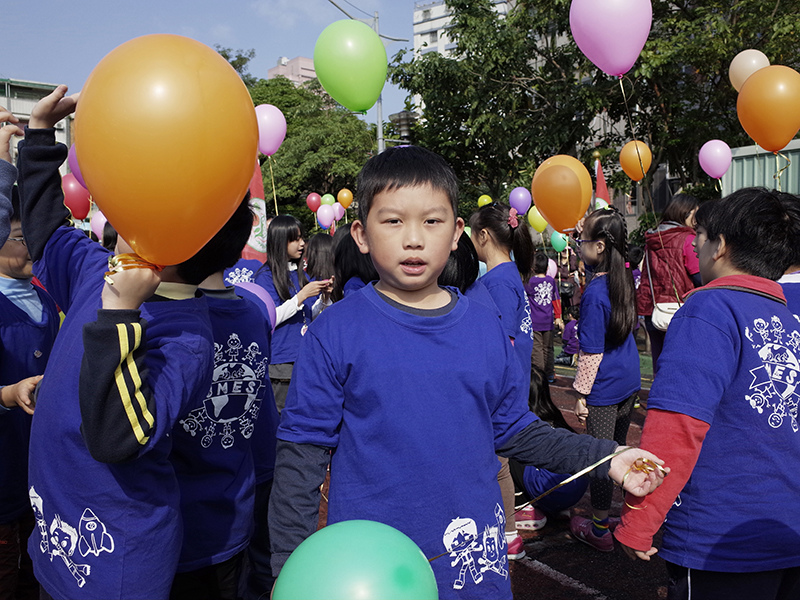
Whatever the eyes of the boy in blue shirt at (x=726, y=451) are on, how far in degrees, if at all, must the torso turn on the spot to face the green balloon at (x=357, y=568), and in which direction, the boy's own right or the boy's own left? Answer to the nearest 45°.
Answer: approximately 90° to the boy's own left

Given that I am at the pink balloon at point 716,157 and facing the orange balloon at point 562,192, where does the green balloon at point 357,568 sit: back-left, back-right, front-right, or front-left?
front-left

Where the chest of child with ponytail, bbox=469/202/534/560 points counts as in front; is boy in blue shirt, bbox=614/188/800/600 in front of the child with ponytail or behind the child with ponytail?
behind

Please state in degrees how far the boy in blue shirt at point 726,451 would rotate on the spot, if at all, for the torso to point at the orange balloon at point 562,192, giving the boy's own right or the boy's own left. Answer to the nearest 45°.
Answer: approximately 45° to the boy's own right

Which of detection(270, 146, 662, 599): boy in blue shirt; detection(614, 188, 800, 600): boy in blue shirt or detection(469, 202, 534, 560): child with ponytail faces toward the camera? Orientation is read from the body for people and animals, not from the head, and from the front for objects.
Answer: detection(270, 146, 662, 599): boy in blue shirt

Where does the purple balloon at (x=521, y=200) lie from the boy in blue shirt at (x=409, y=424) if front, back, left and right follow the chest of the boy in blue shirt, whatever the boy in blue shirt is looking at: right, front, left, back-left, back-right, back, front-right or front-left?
back

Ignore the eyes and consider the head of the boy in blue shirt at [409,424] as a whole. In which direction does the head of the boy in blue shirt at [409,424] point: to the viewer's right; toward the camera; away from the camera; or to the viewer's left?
toward the camera

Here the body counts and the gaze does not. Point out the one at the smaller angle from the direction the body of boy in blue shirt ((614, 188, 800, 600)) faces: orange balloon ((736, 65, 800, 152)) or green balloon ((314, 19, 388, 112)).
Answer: the green balloon

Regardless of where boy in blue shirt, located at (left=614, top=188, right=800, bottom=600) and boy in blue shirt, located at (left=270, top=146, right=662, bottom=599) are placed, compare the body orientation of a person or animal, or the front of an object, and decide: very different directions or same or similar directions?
very different directions

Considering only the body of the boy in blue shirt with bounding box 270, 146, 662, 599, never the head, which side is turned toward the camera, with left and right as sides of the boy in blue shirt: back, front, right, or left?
front

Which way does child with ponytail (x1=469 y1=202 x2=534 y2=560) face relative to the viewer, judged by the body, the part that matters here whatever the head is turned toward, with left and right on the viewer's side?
facing away from the viewer and to the left of the viewer

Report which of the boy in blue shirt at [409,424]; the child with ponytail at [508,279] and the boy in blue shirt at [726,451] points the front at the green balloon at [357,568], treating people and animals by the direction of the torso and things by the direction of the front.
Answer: the boy in blue shirt at [409,424]

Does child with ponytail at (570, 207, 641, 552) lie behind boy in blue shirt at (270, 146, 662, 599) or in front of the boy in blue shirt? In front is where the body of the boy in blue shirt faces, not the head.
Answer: behind

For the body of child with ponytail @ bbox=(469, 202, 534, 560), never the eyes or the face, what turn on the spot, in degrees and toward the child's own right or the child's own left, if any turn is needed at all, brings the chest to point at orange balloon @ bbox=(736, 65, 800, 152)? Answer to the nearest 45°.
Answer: approximately 90° to the child's own right

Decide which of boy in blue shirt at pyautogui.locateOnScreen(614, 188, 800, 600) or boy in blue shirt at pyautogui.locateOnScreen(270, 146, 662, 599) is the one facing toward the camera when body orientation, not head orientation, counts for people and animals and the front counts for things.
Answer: boy in blue shirt at pyautogui.locateOnScreen(270, 146, 662, 599)

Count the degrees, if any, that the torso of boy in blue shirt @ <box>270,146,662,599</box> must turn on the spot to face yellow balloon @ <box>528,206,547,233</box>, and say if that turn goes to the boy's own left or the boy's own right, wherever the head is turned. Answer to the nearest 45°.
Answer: approximately 180°

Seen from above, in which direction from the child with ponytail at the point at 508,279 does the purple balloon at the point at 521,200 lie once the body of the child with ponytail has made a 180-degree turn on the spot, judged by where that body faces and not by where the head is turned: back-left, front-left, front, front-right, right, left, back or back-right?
back-left
